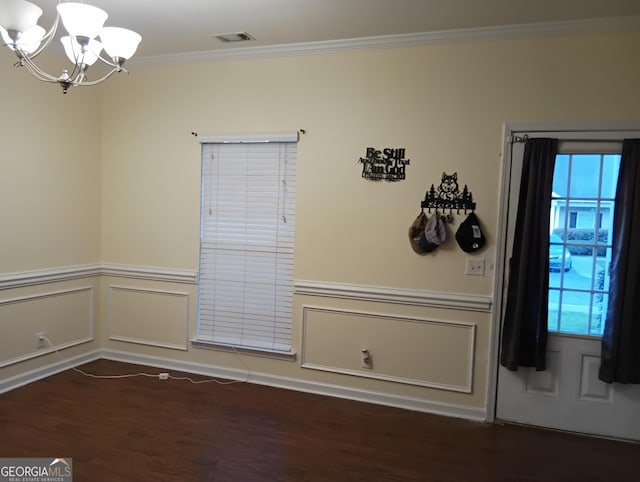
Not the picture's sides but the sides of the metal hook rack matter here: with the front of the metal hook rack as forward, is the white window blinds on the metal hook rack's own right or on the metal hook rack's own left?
on the metal hook rack's own right

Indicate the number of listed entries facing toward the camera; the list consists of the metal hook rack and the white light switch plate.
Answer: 2

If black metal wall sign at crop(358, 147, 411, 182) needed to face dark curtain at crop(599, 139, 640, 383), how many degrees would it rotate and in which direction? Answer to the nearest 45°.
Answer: approximately 90° to its left

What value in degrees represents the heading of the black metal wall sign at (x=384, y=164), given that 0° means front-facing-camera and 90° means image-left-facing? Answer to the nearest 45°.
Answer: approximately 0°

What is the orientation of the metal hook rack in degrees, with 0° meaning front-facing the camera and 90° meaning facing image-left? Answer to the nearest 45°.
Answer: approximately 0°

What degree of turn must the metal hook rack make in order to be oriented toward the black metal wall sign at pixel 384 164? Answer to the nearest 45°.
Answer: approximately 90° to its right

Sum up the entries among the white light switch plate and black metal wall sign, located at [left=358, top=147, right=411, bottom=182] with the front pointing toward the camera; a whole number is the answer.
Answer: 2

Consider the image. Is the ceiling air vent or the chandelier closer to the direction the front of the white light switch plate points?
the chandelier
